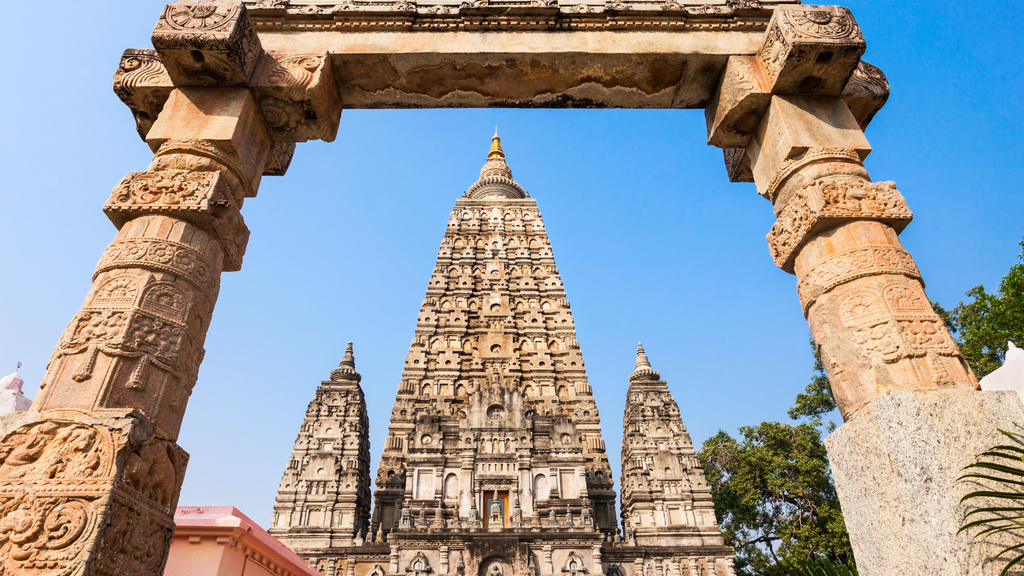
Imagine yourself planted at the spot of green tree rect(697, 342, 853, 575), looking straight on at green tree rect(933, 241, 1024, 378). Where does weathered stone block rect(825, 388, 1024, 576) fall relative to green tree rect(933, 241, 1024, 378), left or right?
right
